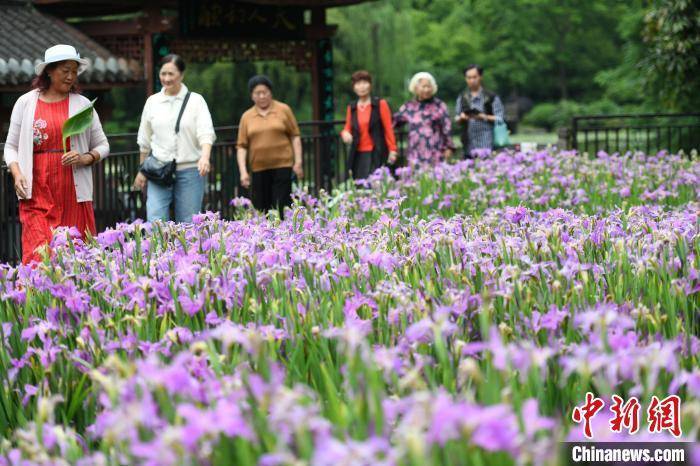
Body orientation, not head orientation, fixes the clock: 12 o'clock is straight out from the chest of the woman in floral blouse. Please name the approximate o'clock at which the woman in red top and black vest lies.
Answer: The woman in red top and black vest is roughly at 2 o'clock from the woman in floral blouse.

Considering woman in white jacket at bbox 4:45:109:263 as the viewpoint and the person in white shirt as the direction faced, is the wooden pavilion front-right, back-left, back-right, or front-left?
front-left

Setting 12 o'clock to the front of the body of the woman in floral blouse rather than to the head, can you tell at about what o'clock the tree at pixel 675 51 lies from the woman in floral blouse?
The tree is roughly at 7 o'clock from the woman in floral blouse.

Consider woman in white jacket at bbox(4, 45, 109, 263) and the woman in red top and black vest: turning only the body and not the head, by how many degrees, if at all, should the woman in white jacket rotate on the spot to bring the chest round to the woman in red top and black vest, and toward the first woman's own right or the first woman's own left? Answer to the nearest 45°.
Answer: approximately 135° to the first woman's own left

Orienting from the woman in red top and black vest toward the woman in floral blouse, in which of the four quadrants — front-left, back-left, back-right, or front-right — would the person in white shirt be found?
back-right

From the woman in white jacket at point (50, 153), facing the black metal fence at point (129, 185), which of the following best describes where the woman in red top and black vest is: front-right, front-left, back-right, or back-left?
front-right

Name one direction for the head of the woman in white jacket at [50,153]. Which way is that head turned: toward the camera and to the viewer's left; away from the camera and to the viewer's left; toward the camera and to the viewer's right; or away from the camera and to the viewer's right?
toward the camera and to the viewer's right

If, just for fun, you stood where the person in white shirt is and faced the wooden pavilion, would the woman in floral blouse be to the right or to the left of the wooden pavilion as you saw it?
right

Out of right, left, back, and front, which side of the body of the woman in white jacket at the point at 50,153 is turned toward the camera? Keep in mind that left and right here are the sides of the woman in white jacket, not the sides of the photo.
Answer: front

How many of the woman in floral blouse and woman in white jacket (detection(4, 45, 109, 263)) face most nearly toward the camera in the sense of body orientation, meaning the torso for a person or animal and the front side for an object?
2

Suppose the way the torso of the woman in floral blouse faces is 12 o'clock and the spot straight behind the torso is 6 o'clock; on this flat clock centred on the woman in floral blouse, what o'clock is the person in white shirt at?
The person in white shirt is roughly at 1 o'clock from the woman in floral blouse.
